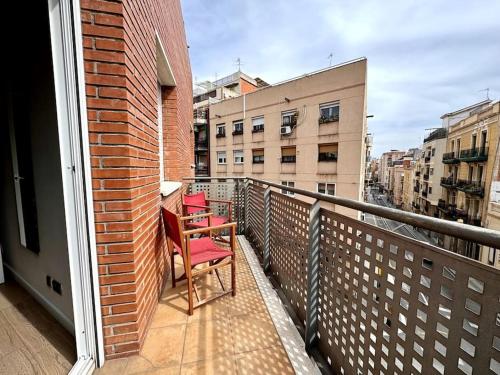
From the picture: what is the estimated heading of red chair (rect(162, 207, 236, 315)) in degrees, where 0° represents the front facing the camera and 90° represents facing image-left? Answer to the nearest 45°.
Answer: approximately 225°

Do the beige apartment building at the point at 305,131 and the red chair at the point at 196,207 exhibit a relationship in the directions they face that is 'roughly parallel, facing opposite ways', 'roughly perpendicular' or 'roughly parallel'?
roughly perpendicular

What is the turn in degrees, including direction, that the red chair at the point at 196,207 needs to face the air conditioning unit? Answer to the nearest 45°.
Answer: approximately 90° to its left

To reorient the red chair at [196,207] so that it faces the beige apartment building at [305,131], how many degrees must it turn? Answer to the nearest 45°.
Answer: approximately 90° to its left

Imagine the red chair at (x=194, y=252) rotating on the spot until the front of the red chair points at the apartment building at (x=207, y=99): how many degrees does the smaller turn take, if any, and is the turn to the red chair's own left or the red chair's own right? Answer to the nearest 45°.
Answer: approximately 45° to the red chair's own left

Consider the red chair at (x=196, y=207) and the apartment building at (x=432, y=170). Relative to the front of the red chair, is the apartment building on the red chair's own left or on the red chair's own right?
on the red chair's own left

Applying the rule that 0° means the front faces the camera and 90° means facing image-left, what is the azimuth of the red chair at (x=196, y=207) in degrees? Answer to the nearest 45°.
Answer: approximately 315°

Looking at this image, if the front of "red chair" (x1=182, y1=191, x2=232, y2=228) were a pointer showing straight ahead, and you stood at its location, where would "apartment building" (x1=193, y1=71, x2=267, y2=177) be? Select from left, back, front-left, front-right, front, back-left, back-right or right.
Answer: back-left

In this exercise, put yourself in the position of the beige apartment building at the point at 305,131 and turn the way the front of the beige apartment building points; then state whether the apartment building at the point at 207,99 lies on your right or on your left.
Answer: on your right
